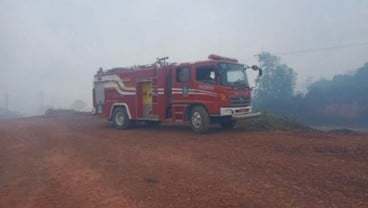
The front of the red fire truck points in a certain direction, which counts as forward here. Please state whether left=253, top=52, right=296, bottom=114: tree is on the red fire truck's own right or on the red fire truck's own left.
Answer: on the red fire truck's own left

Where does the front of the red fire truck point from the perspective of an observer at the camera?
facing the viewer and to the right of the viewer
